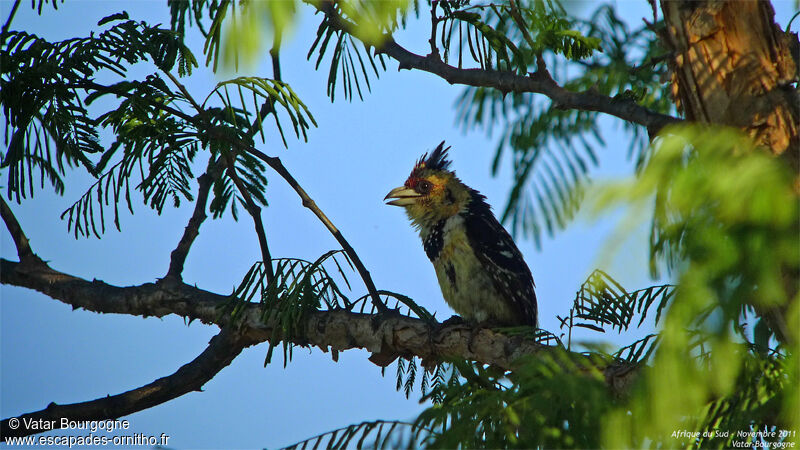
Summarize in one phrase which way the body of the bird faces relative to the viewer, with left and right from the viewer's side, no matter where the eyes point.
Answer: facing to the left of the viewer

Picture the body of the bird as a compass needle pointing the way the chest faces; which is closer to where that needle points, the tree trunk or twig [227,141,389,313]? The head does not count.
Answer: the twig

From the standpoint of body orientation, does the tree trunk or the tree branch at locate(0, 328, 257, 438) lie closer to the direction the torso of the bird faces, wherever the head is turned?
the tree branch
